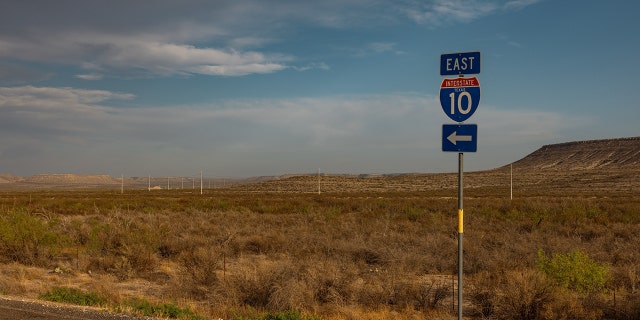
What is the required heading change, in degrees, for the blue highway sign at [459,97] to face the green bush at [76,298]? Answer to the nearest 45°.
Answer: approximately 90° to its right

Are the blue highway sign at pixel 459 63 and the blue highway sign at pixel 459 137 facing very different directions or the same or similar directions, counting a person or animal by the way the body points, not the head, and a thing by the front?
same or similar directions

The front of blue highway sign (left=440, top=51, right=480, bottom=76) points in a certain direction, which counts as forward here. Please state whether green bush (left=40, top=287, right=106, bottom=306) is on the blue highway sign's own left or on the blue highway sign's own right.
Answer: on the blue highway sign's own right

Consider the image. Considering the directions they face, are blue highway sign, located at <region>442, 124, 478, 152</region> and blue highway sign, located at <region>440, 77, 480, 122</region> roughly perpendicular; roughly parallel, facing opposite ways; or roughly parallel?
roughly parallel

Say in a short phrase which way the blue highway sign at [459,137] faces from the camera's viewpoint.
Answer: facing the viewer

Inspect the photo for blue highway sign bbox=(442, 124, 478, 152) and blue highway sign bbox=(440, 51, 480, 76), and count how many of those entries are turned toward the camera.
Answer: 2

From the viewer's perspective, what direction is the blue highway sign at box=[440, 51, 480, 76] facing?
toward the camera

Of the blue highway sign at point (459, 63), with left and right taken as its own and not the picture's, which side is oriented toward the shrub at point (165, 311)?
right

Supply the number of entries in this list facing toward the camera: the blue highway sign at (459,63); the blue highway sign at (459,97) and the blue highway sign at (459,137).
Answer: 3

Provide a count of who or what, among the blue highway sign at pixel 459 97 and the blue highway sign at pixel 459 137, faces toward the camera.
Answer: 2

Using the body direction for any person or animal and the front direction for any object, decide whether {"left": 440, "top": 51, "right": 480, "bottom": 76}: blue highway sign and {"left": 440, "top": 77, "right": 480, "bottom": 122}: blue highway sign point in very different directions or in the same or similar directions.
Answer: same or similar directions

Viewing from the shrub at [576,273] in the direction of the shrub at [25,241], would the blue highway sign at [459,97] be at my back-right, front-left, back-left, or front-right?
front-left

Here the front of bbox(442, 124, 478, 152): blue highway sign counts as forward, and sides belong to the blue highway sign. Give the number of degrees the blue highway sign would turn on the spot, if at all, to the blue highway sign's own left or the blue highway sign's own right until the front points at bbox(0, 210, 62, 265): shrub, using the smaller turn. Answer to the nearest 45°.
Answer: approximately 135° to the blue highway sign's own right

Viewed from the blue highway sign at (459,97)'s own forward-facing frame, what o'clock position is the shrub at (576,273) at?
The shrub is roughly at 7 o'clock from the blue highway sign.
